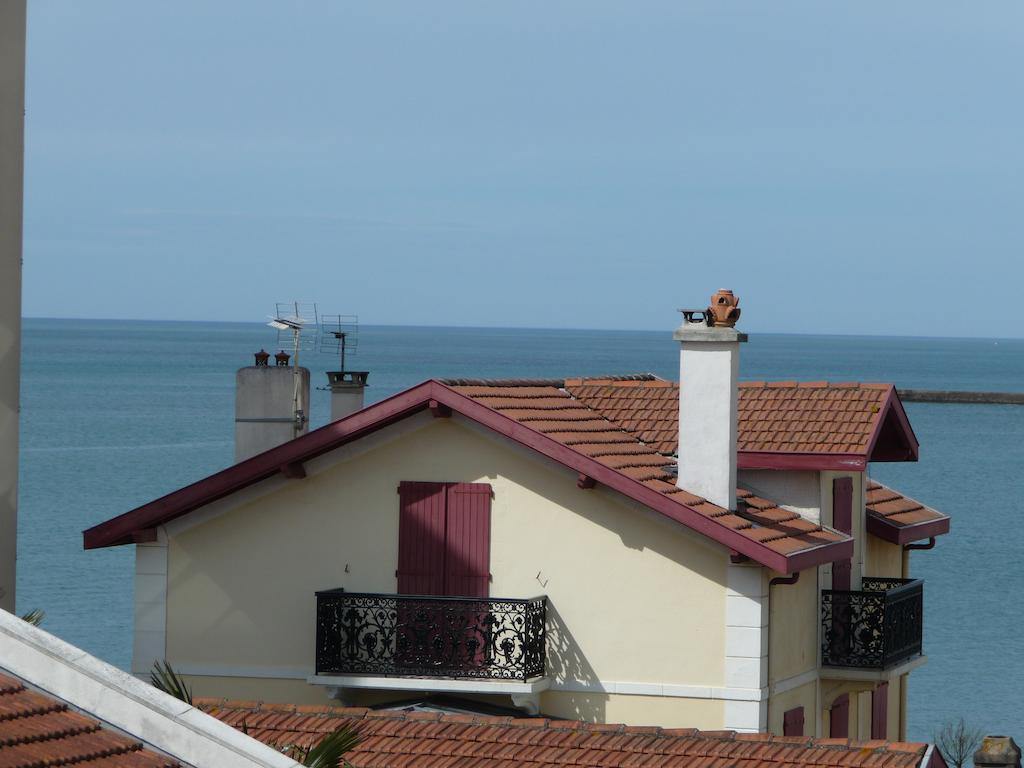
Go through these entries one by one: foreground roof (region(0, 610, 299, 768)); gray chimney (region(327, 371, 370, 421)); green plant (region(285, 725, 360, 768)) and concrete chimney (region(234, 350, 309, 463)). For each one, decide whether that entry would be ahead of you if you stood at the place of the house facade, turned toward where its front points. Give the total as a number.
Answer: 2

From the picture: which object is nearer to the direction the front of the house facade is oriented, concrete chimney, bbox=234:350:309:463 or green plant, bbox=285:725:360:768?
the green plant

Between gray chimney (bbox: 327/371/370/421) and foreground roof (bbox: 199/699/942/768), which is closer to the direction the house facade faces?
the foreground roof

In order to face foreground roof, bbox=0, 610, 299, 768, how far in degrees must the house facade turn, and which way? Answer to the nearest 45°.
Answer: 0° — it already faces it

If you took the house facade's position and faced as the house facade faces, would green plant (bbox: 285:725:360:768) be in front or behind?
in front

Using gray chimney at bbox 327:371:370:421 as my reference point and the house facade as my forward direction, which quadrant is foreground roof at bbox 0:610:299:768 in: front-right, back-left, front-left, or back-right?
front-right

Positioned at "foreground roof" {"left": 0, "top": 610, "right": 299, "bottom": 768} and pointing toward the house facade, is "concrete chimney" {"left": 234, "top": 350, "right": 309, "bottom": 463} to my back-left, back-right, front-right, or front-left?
front-left

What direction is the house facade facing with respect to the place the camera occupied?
facing the viewer

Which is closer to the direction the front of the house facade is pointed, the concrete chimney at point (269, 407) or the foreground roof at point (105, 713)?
the foreground roof

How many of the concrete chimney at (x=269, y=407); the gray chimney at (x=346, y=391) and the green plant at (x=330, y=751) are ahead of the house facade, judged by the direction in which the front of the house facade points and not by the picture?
1

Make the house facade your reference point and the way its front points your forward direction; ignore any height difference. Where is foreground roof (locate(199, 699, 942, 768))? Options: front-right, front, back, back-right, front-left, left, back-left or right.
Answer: front
